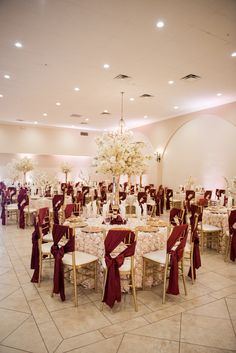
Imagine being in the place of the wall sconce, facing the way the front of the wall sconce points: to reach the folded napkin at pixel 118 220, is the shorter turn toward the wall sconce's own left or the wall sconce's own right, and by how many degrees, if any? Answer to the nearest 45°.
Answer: approximately 45° to the wall sconce's own left

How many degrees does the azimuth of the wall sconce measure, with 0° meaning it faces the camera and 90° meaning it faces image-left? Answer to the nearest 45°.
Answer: approximately 45°

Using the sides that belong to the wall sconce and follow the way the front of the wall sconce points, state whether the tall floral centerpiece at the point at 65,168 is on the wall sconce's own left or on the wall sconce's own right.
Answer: on the wall sconce's own right
